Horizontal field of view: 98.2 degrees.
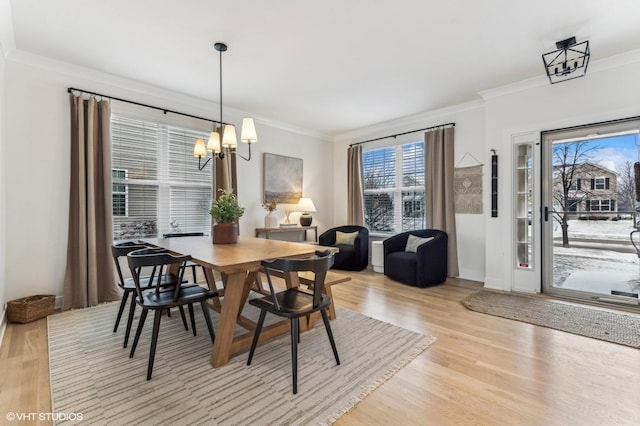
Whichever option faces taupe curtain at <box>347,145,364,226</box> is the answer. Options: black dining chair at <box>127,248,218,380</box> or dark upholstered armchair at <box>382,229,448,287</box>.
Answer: the black dining chair

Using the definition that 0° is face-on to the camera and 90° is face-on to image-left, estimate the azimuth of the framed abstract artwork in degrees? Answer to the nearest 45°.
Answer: approximately 315°

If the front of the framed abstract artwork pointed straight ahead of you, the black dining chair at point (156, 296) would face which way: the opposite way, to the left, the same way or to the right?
to the left

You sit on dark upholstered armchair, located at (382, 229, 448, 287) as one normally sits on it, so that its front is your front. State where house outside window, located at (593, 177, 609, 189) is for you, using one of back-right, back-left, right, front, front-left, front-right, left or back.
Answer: back-left

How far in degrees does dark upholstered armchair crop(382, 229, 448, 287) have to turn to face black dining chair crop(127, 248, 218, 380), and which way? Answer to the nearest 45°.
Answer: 0° — it already faces it

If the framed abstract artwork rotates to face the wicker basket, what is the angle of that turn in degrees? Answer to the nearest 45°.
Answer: approximately 90° to its right

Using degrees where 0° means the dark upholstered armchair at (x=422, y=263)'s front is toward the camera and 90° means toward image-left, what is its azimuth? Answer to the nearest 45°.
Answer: approximately 45°

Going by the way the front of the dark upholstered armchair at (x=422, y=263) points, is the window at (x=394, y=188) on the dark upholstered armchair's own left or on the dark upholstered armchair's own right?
on the dark upholstered armchair's own right

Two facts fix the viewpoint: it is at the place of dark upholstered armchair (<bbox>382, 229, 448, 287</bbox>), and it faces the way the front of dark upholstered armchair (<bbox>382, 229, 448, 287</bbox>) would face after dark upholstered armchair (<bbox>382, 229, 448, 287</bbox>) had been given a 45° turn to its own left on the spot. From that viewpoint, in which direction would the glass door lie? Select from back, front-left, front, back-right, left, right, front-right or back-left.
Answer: left

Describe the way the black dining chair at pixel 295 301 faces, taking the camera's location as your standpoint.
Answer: facing away from the viewer and to the left of the viewer

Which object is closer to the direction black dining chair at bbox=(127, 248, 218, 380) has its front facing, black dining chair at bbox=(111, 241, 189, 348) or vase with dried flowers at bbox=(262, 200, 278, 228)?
the vase with dried flowers
